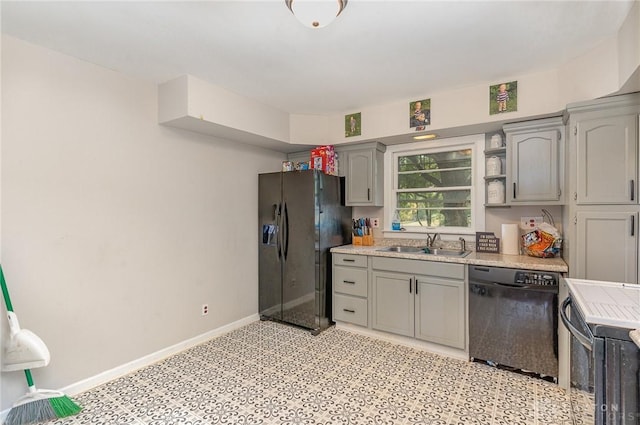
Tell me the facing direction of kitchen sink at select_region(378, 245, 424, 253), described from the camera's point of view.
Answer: facing the viewer

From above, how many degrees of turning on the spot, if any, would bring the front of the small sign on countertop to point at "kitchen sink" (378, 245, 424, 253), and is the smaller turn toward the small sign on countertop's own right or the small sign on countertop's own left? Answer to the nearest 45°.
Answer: approximately 90° to the small sign on countertop's own right

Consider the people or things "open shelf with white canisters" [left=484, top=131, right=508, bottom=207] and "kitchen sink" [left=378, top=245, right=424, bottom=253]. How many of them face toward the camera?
2

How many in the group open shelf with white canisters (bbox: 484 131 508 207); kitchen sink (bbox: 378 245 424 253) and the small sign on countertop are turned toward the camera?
3

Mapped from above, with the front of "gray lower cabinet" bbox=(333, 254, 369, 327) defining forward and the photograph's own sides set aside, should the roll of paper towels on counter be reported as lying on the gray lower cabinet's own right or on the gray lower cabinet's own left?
on the gray lower cabinet's own left

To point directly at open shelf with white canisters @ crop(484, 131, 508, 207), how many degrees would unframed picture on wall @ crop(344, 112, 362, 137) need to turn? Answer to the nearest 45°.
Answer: approximately 135° to its left

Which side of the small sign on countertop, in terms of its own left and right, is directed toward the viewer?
front

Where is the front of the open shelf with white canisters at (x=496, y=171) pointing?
toward the camera

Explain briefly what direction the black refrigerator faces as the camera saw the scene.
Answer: facing the viewer and to the left of the viewer

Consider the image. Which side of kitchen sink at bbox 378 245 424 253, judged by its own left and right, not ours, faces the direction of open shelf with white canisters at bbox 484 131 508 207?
left

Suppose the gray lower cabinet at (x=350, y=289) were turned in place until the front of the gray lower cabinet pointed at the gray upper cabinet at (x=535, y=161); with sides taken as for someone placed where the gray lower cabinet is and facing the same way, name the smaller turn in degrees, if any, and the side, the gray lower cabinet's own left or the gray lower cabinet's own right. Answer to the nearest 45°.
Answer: approximately 135° to the gray lower cabinet's own left
